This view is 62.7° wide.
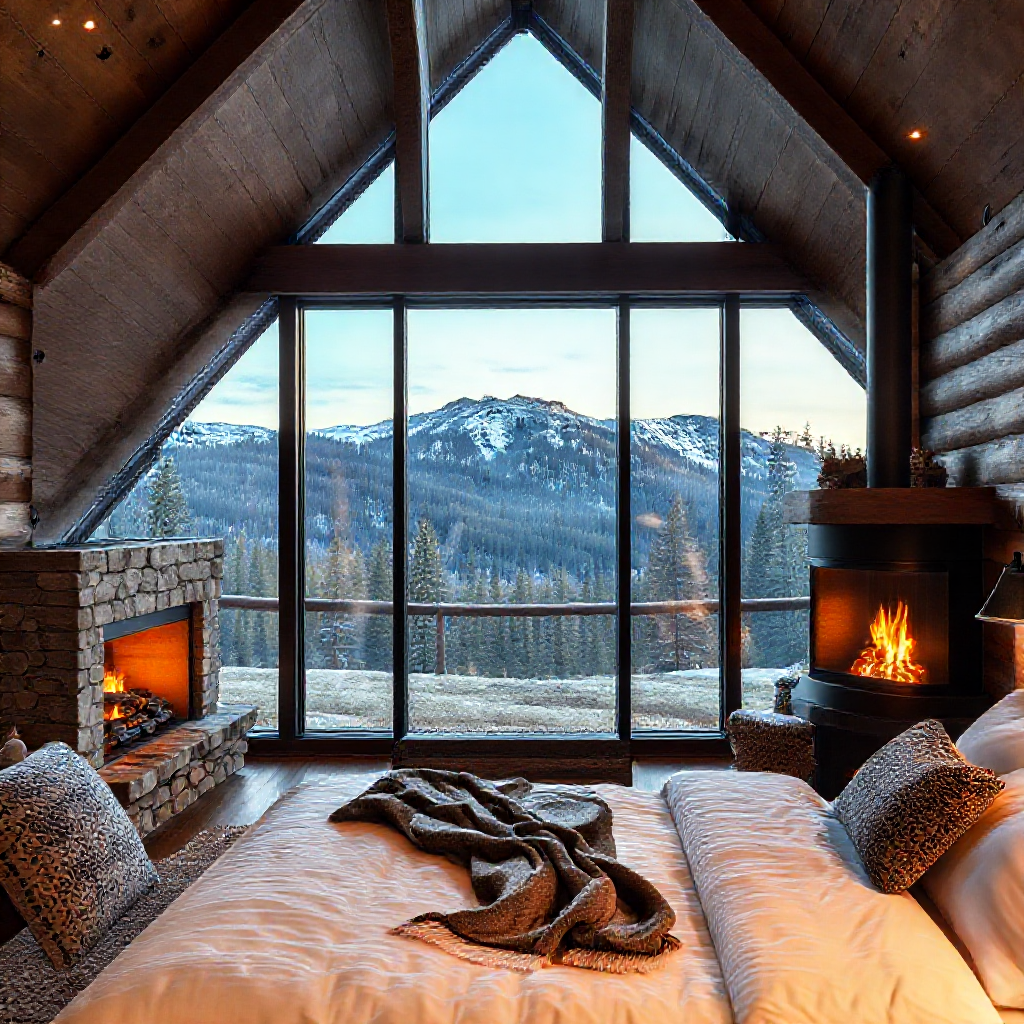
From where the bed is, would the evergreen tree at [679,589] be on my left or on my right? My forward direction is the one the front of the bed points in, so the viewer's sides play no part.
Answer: on my right

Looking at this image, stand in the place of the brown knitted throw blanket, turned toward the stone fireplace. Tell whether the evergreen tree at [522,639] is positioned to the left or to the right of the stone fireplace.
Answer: right

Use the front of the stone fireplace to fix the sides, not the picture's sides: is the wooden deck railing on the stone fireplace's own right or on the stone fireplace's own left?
on the stone fireplace's own left

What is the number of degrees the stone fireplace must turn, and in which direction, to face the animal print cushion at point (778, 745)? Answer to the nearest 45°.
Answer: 0° — it already faces it

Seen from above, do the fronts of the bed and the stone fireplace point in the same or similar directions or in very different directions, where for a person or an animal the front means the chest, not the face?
very different directions
